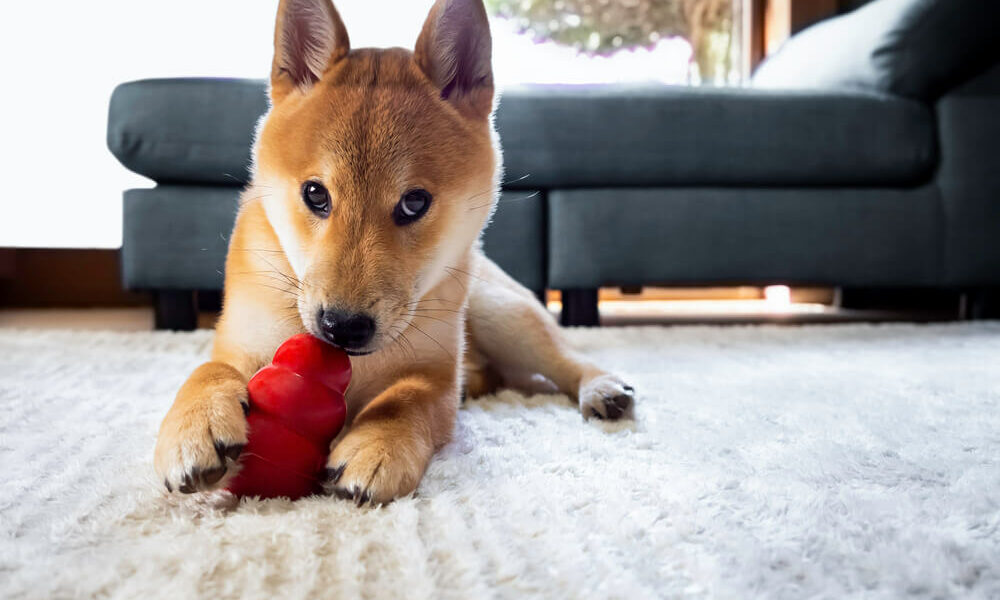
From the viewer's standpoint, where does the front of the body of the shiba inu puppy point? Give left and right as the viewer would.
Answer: facing the viewer

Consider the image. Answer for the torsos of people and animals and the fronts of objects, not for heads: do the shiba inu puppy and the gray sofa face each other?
no

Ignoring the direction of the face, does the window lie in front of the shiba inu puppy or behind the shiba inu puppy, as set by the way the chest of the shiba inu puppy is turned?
behind

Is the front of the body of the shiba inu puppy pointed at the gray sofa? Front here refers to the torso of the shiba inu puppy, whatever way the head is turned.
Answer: no

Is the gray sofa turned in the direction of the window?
no
